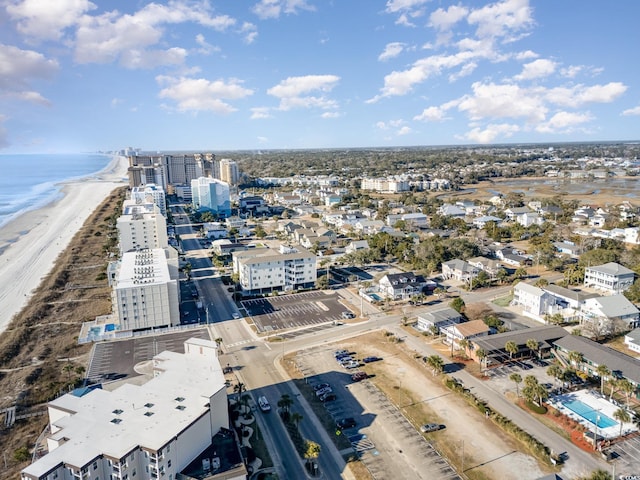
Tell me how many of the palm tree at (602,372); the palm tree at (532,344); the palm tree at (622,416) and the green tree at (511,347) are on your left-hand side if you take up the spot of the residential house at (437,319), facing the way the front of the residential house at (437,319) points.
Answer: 4

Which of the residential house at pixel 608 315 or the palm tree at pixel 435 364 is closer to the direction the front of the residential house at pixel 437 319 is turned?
the palm tree

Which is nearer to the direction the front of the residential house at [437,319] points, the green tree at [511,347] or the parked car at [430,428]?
the parked car

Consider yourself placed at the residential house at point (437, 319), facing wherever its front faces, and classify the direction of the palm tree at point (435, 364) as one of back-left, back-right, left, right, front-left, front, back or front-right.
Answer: front-left

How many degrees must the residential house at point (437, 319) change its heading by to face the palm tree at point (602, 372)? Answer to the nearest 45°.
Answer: approximately 90° to its left

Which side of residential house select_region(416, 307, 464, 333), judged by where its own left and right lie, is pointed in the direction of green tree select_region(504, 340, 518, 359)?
left

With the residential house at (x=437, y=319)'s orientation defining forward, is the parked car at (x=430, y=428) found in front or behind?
in front

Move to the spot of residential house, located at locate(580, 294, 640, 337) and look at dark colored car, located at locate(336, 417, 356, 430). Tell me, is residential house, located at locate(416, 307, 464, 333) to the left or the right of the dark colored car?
right

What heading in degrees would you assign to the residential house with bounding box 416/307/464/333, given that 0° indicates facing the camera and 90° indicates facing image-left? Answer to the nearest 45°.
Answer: approximately 45°

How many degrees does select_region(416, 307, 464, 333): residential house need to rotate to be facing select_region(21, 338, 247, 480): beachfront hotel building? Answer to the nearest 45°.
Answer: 0° — it already faces it
